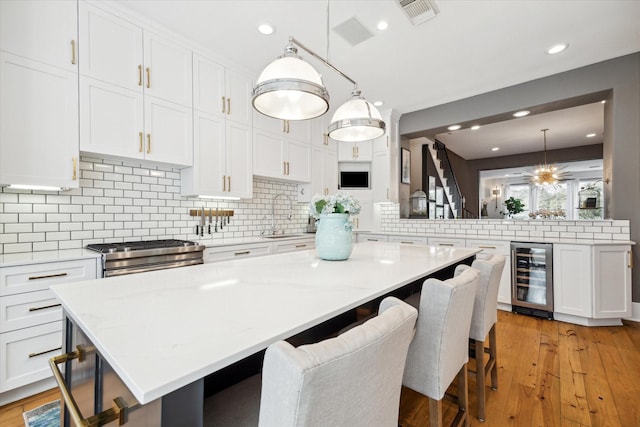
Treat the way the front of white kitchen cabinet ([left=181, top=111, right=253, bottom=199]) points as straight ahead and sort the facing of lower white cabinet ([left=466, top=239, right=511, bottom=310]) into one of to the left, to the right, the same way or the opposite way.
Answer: to the right

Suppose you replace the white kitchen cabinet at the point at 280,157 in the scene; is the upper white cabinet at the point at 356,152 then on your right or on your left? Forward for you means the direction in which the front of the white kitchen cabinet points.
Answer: on your left

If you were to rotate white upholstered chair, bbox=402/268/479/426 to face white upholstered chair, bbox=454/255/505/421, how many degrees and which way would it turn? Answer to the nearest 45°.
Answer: approximately 45° to its right

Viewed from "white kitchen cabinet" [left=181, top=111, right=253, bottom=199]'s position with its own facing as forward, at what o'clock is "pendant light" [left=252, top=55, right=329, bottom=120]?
The pendant light is roughly at 1 o'clock from the white kitchen cabinet.

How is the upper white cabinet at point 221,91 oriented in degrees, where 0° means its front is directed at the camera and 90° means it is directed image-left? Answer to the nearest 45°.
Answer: approximately 315°

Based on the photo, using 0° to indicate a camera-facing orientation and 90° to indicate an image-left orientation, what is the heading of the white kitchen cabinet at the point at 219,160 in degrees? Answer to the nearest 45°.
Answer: approximately 315°

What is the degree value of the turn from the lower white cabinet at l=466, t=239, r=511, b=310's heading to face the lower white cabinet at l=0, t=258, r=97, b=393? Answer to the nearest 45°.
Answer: approximately 45° to its right

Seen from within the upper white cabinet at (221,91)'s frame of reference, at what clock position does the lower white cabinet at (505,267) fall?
The lower white cabinet is roughly at 11 o'clock from the upper white cabinet.

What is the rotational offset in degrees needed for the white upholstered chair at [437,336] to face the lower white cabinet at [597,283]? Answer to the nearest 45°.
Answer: approximately 90° to its right

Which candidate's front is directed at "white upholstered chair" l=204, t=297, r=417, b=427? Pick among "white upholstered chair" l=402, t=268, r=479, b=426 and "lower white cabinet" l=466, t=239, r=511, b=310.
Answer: the lower white cabinet
